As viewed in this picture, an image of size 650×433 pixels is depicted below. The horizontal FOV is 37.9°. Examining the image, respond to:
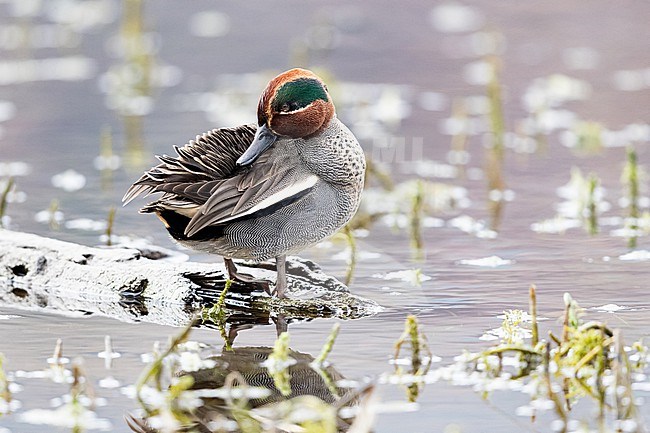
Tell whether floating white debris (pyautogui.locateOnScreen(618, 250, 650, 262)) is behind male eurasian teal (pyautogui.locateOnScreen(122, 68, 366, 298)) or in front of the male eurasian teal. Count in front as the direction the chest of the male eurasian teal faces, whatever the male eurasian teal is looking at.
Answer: in front

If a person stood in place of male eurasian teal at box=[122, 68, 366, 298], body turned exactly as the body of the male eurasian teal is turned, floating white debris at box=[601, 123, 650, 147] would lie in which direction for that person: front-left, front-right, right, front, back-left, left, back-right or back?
front-left

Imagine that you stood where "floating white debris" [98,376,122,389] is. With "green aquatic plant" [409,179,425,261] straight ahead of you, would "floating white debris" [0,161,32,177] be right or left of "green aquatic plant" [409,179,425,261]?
left

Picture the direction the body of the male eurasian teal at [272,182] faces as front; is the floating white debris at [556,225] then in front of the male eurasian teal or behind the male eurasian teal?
in front

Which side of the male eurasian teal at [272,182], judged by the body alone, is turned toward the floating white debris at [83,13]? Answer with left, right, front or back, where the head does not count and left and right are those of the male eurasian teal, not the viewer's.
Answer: left

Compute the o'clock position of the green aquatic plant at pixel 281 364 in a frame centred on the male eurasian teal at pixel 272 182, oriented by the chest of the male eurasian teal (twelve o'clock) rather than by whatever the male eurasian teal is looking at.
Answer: The green aquatic plant is roughly at 3 o'clock from the male eurasian teal.

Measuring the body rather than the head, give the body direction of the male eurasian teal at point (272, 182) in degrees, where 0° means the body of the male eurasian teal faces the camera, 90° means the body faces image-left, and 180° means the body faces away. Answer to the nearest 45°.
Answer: approximately 270°

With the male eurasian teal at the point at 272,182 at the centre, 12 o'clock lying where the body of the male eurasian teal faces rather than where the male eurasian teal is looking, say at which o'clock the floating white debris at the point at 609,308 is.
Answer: The floating white debris is roughly at 12 o'clock from the male eurasian teal.

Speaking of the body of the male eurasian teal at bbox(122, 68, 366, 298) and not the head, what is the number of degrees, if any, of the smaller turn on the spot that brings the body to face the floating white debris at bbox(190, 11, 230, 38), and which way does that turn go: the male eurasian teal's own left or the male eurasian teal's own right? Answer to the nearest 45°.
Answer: approximately 90° to the male eurasian teal's own left

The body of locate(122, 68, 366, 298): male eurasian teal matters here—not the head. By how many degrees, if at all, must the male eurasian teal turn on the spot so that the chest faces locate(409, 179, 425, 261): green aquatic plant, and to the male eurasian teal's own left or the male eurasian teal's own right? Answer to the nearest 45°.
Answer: approximately 45° to the male eurasian teal's own left

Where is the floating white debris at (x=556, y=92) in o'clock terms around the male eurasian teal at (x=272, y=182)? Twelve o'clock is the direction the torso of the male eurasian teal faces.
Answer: The floating white debris is roughly at 10 o'clock from the male eurasian teal.
